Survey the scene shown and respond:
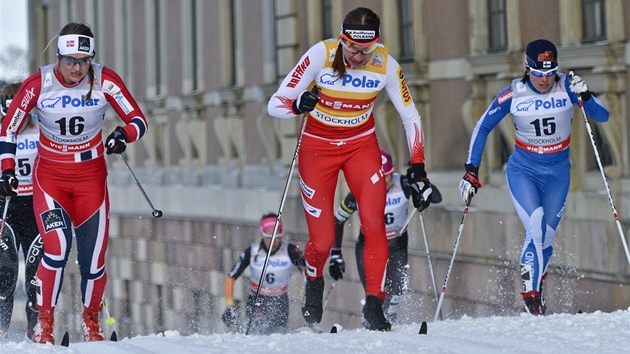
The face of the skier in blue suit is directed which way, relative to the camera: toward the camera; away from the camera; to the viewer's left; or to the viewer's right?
toward the camera

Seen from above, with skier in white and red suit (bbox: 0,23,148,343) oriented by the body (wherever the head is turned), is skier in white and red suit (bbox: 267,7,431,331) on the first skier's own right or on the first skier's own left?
on the first skier's own left

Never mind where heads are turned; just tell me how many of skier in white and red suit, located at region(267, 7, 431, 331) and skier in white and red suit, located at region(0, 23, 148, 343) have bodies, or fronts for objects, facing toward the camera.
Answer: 2

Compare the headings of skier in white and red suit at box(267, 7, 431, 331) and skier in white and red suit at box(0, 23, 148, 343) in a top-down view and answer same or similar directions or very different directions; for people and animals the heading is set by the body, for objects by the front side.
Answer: same or similar directions

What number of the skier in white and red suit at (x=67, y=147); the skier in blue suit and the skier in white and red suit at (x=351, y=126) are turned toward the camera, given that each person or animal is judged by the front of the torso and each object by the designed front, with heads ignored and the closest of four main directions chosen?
3

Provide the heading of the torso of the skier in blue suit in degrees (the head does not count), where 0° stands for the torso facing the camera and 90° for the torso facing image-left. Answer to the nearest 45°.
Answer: approximately 0°

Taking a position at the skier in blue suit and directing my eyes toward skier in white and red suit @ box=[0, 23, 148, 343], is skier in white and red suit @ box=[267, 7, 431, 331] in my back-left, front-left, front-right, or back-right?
front-left

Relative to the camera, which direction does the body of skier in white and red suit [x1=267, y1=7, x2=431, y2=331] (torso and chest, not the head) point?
toward the camera

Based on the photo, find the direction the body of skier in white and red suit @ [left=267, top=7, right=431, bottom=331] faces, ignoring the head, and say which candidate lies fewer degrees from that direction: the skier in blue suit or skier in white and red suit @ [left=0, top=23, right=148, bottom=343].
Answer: the skier in white and red suit

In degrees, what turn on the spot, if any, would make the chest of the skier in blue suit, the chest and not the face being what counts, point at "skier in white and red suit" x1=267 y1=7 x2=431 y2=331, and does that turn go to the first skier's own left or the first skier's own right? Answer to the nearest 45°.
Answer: approximately 45° to the first skier's own right

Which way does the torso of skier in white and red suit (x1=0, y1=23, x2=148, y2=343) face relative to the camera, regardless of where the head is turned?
toward the camera

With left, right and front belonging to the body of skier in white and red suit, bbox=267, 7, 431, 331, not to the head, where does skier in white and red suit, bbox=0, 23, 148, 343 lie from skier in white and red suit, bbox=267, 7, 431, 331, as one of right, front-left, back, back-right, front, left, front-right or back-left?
right

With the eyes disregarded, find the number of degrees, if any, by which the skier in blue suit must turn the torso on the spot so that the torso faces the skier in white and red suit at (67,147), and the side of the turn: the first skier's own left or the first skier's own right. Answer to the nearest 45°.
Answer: approximately 45° to the first skier's own right
